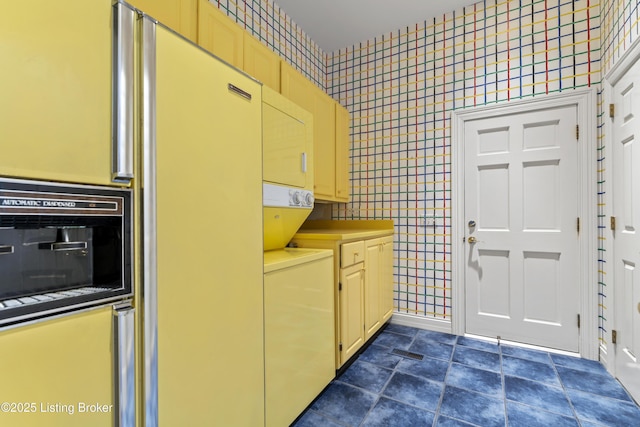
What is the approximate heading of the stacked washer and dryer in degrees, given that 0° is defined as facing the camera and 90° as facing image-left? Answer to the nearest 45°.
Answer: approximately 315°

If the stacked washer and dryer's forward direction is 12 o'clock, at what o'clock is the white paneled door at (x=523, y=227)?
The white paneled door is roughly at 10 o'clock from the stacked washer and dryer.

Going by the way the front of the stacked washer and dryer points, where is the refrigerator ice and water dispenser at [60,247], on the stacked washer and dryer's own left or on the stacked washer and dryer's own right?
on the stacked washer and dryer's own right

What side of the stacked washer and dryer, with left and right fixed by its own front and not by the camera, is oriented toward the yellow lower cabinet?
left

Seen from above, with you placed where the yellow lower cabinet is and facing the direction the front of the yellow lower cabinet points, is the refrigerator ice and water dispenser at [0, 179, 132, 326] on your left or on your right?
on your right

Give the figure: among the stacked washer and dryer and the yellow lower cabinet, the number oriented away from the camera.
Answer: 0
